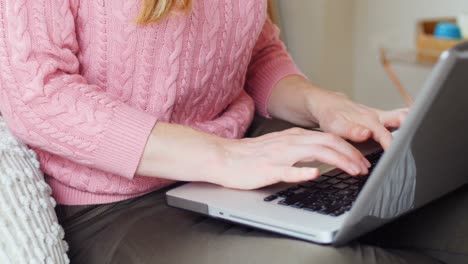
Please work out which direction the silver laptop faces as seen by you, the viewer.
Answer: facing away from the viewer and to the left of the viewer

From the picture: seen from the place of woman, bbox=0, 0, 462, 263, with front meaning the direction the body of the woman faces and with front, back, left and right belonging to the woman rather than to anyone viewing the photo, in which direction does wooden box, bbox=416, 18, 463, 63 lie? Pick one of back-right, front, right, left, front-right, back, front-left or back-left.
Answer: left

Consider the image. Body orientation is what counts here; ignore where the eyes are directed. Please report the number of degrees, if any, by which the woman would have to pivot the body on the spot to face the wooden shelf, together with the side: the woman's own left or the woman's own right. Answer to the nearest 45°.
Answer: approximately 90° to the woman's own left

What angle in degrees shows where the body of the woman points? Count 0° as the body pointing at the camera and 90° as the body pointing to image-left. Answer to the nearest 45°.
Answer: approximately 315°
